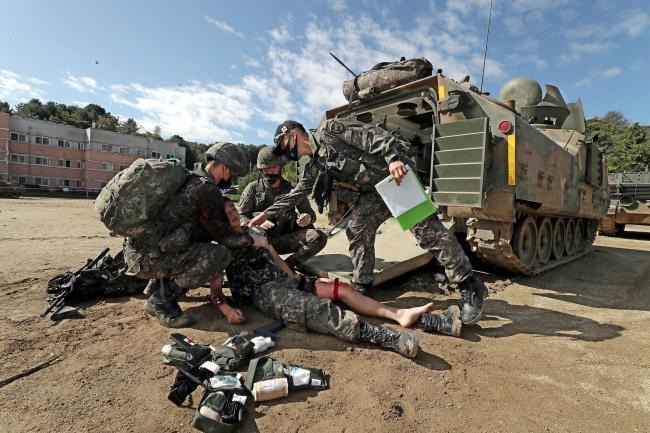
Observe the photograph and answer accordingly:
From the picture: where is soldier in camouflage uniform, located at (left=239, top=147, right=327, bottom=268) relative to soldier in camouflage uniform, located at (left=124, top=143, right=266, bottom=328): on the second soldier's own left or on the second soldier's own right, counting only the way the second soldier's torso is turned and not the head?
on the second soldier's own left

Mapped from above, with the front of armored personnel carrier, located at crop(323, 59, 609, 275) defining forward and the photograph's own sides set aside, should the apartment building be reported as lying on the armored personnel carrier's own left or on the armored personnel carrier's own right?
on the armored personnel carrier's own left

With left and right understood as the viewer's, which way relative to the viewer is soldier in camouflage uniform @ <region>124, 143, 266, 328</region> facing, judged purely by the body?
facing to the right of the viewer

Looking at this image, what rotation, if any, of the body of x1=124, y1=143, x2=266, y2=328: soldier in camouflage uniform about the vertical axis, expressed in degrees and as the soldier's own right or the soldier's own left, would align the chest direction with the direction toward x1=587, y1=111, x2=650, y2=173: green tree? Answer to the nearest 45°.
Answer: approximately 45° to the soldier's own left

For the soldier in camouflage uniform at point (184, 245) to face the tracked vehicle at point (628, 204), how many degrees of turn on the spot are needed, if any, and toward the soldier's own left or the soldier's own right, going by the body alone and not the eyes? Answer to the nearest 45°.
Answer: approximately 45° to the soldier's own left

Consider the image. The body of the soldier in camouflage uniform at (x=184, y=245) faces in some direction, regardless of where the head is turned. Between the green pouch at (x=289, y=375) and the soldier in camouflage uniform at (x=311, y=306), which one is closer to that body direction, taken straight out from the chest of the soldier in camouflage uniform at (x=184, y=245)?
the soldier in camouflage uniform

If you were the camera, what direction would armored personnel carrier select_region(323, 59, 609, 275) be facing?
facing away from the viewer and to the right of the viewer

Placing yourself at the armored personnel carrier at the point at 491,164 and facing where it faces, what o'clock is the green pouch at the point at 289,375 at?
The green pouch is roughly at 5 o'clock from the armored personnel carrier.

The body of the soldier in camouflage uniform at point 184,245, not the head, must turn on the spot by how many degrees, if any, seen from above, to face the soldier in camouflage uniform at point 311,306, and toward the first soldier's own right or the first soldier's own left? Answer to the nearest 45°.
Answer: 0° — they already face them

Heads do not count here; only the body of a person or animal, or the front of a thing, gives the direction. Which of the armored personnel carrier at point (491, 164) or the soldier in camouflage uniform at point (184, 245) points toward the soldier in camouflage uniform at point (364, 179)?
the soldier in camouflage uniform at point (184, 245)
